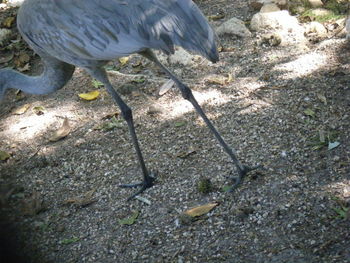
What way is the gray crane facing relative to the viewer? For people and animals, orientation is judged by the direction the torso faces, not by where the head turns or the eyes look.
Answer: to the viewer's left

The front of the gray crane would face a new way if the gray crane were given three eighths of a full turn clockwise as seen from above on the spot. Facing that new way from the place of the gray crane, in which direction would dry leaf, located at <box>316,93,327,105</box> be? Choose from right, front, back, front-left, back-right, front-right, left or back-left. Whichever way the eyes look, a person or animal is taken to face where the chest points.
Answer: front-right

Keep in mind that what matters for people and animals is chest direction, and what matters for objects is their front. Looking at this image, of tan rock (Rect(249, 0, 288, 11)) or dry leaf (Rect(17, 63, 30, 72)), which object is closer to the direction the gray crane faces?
the dry leaf

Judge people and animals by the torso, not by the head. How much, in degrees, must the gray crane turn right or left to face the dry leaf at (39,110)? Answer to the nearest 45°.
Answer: approximately 45° to its right

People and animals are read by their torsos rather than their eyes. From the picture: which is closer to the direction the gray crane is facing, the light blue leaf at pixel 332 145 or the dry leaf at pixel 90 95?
the dry leaf

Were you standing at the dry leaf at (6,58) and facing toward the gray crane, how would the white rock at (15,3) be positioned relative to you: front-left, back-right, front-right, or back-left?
back-left

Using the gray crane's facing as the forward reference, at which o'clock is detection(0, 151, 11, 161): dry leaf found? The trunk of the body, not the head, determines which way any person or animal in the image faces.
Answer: The dry leaf is roughly at 1 o'clock from the gray crane.

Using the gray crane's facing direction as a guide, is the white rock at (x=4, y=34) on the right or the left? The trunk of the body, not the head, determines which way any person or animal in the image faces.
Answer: on its right

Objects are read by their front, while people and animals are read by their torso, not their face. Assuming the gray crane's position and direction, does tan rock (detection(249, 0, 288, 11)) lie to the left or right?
on its right

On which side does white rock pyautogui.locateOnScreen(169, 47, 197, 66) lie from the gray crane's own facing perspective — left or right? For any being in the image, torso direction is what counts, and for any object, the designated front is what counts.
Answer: on its right
